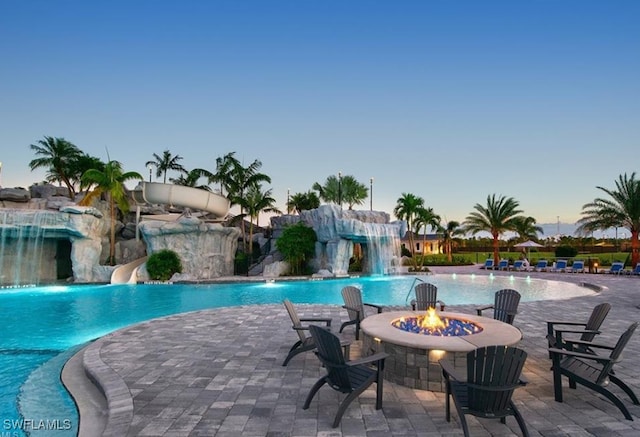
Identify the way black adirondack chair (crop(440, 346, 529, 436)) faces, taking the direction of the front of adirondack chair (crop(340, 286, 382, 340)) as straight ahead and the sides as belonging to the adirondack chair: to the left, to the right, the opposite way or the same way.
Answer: the opposite way

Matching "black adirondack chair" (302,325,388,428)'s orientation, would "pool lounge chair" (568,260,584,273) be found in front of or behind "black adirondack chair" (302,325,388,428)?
in front

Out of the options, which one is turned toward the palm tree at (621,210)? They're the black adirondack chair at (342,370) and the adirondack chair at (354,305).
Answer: the black adirondack chair

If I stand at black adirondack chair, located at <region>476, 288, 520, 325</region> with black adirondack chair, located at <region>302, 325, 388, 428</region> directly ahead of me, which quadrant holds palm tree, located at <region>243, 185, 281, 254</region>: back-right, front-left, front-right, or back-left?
back-right

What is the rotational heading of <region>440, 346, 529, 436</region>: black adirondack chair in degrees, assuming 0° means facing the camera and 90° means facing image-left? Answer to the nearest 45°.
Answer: approximately 135°

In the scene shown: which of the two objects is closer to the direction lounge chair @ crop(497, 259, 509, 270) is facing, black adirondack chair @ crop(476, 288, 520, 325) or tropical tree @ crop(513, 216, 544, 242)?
the black adirondack chair

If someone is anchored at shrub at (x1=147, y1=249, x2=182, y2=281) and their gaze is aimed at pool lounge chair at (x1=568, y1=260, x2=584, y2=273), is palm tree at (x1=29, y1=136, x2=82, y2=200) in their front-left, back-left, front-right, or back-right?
back-left

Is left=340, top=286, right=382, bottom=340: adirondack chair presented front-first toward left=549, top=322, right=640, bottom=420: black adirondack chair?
yes

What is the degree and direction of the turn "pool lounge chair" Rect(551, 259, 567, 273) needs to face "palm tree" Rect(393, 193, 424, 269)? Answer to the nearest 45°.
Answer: approximately 45° to its right

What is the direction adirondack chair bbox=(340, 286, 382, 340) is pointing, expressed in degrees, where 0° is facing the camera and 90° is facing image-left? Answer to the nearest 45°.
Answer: approximately 315°

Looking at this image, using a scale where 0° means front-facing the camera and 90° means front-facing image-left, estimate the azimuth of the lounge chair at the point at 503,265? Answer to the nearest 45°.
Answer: approximately 45°

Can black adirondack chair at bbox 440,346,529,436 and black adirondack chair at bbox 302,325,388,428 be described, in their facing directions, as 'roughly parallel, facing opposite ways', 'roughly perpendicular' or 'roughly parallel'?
roughly perpendicular

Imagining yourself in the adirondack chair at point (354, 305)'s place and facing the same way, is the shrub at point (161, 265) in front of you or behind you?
behind
